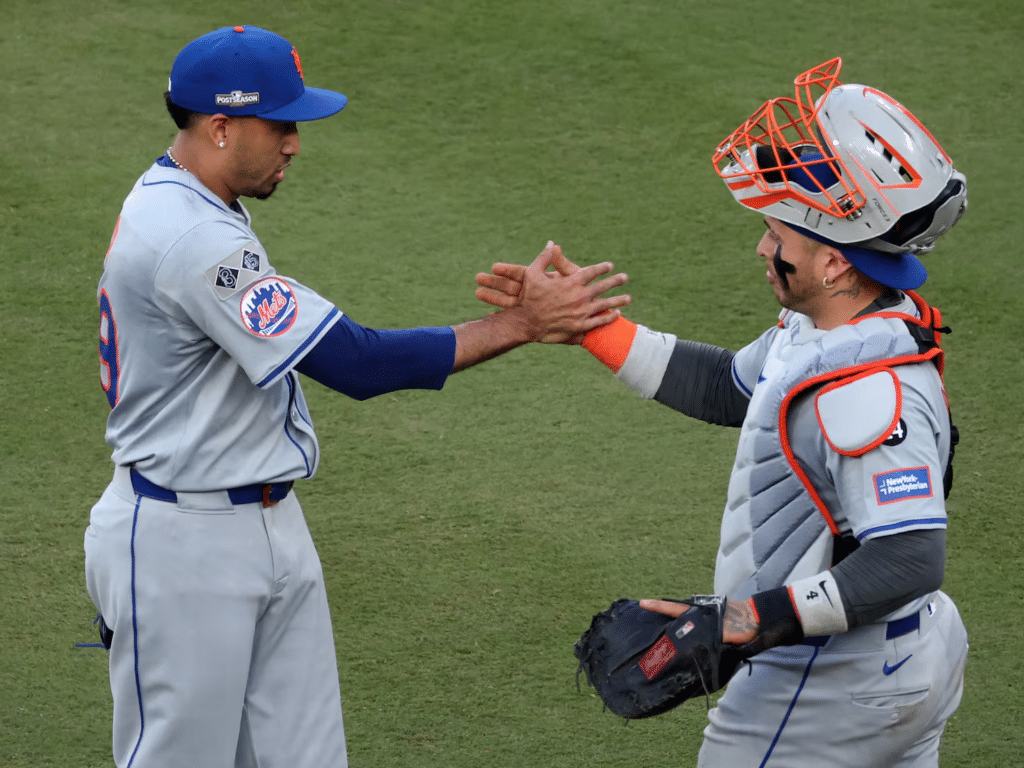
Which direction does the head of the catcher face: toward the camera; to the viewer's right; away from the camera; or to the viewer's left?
to the viewer's left

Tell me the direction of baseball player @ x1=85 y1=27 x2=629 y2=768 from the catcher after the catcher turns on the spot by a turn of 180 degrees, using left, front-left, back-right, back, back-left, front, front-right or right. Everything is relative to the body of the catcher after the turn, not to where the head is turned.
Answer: back

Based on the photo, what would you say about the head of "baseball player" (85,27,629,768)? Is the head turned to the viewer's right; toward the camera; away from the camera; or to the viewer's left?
to the viewer's right

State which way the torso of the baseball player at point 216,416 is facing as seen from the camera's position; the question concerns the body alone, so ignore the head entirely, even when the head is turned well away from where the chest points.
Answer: to the viewer's right

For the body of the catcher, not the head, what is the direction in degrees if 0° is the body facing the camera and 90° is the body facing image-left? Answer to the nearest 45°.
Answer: approximately 90°
